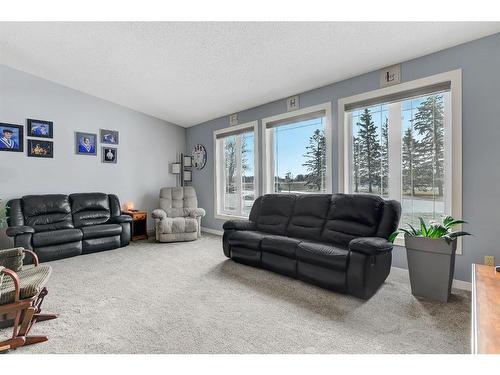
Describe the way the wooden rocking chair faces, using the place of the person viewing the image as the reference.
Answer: facing to the right of the viewer

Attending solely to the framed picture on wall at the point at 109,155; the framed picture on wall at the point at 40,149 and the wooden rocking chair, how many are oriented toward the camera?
2

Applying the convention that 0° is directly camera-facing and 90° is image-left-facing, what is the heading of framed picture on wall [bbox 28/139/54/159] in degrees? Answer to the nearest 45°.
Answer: approximately 0°

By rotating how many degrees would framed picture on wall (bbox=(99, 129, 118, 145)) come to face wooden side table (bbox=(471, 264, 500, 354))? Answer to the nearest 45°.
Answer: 0° — it already faces it

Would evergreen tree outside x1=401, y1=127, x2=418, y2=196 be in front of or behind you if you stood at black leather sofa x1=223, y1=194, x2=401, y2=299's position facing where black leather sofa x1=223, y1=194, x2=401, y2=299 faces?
behind

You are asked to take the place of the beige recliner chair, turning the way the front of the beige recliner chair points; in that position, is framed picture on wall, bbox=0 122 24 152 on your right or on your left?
on your right

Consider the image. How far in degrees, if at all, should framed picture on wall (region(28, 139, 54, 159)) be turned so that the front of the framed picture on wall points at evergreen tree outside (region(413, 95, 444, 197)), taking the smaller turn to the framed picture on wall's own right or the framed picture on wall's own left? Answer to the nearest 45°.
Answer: approximately 45° to the framed picture on wall's own left

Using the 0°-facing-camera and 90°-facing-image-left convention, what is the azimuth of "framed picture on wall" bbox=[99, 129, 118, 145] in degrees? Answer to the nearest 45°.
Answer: approximately 0°
